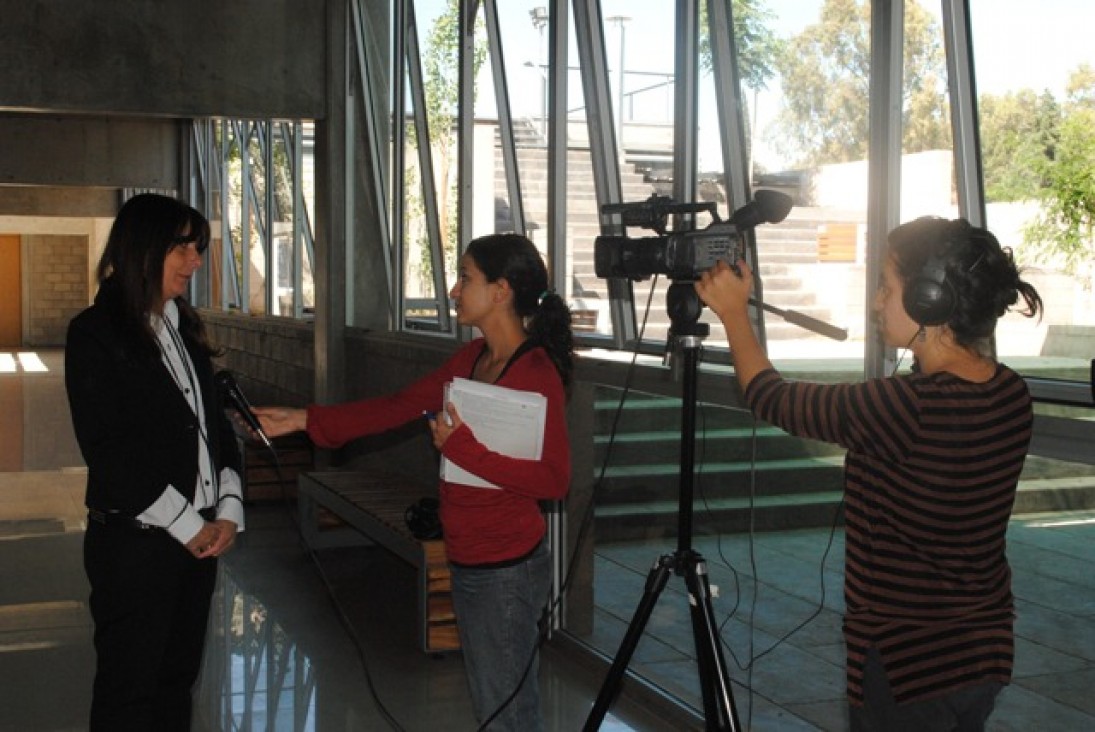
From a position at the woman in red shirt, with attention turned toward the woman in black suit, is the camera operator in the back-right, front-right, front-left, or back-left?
back-left

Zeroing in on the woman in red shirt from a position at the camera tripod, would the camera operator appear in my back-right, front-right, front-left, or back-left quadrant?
back-left

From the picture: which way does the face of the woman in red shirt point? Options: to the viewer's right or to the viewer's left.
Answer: to the viewer's left

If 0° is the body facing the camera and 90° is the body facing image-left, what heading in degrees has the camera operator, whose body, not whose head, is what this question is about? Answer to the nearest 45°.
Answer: approximately 135°

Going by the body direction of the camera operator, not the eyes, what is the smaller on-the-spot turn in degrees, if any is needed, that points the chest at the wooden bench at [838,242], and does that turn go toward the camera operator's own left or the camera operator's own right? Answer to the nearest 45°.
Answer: approximately 45° to the camera operator's own right

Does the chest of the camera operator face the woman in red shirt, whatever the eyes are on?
yes
